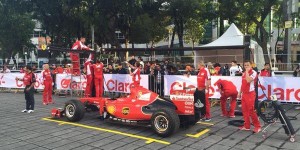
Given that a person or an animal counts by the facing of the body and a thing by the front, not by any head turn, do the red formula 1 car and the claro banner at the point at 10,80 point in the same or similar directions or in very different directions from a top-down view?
very different directions

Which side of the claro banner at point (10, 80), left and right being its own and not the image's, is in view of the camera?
front

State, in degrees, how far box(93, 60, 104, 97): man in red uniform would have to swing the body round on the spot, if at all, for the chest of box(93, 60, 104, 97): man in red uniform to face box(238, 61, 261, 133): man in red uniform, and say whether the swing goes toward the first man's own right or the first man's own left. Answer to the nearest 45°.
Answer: approximately 45° to the first man's own left

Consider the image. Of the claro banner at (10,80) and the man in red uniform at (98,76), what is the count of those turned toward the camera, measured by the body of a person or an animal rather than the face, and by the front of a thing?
2

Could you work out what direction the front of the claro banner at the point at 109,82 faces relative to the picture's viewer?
facing the viewer

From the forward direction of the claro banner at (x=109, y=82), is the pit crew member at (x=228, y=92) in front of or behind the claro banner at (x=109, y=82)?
in front

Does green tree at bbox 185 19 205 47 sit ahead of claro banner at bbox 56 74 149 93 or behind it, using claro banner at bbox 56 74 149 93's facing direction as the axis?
behind

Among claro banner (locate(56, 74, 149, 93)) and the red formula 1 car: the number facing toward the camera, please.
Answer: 1

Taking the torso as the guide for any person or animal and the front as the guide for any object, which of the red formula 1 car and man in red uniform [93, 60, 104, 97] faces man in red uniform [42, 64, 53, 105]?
the red formula 1 car

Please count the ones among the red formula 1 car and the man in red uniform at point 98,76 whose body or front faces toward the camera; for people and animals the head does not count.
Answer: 1

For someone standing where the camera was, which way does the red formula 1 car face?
facing away from the viewer and to the left of the viewer

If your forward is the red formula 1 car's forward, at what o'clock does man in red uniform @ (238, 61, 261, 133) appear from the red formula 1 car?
The man in red uniform is roughly at 5 o'clock from the red formula 1 car.
